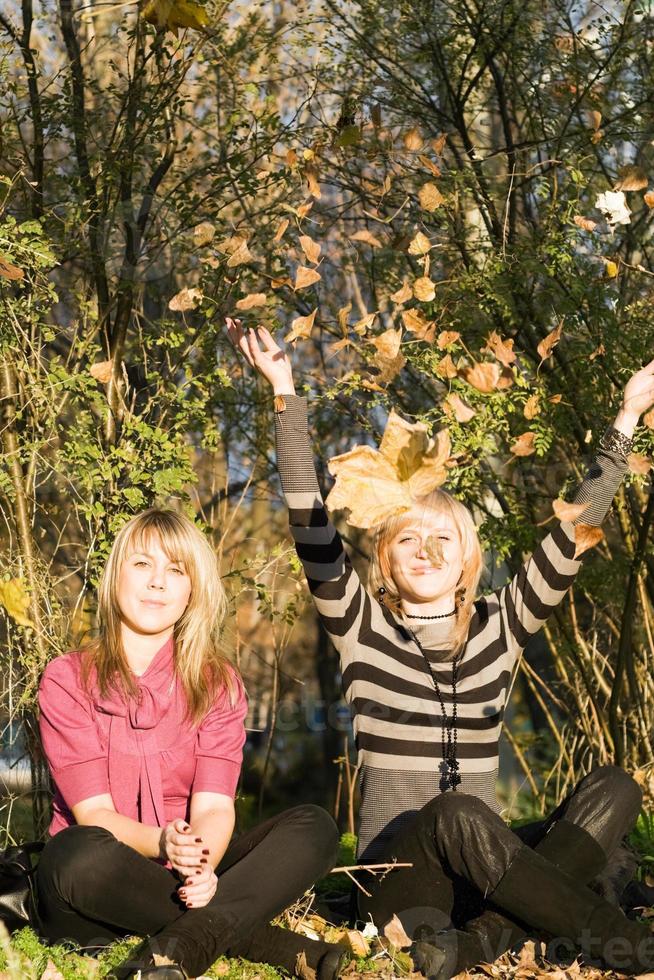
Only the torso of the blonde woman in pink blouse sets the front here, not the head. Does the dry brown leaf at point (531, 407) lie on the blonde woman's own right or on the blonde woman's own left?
on the blonde woman's own left

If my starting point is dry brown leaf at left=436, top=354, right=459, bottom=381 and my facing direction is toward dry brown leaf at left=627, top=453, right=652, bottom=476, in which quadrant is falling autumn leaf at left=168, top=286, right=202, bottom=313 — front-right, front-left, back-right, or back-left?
back-right

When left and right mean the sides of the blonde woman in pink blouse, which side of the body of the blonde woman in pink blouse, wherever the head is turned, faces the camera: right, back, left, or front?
front

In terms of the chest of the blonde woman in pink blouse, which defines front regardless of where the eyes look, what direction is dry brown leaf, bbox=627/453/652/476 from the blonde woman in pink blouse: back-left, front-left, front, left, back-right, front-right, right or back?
left

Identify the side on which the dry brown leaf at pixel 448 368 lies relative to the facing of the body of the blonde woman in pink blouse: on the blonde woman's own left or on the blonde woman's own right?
on the blonde woman's own left
